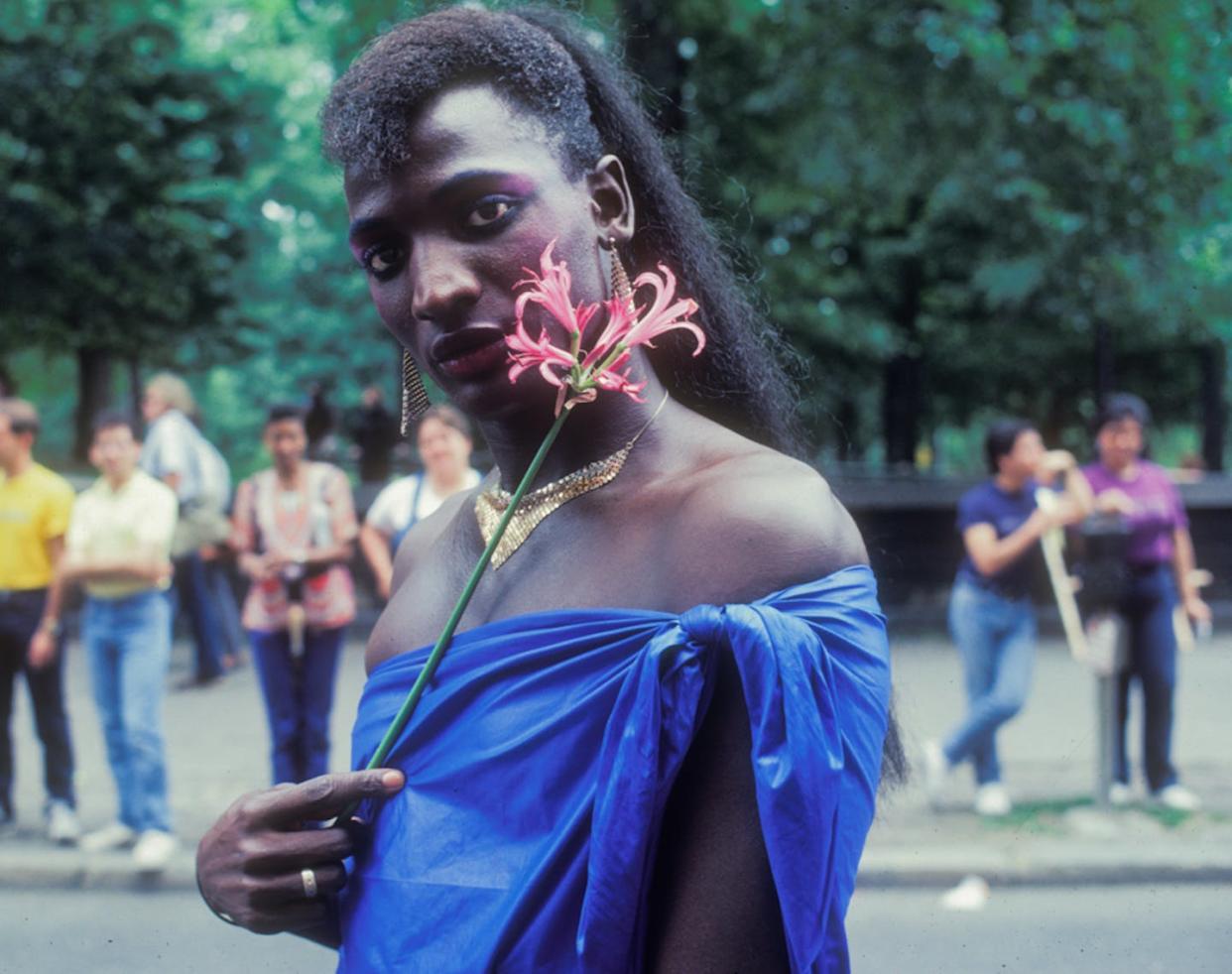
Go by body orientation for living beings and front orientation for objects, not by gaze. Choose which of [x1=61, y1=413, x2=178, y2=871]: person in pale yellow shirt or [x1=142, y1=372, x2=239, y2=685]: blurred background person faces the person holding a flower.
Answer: the person in pale yellow shirt

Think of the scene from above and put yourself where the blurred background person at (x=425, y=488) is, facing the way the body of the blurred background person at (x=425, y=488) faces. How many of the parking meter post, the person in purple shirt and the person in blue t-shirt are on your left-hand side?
3

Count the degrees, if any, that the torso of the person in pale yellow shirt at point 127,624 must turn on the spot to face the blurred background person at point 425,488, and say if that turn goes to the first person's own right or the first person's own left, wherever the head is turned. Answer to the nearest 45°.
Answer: approximately 90° to the first person's own left

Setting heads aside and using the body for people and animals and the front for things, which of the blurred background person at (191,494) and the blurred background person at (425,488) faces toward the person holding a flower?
the blurred background person at (425,488)

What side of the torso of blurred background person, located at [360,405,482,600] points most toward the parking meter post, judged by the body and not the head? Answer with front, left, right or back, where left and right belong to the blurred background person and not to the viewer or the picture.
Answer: left

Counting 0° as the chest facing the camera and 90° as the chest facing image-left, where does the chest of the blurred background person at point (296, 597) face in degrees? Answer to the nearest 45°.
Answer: approximately 0°

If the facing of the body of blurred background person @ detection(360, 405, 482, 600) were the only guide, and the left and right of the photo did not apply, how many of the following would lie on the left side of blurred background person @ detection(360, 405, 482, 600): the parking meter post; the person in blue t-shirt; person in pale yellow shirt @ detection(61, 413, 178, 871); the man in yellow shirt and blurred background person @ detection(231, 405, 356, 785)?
2

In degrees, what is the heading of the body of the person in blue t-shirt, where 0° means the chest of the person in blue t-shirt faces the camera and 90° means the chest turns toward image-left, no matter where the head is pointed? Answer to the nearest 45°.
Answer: approximately 315°

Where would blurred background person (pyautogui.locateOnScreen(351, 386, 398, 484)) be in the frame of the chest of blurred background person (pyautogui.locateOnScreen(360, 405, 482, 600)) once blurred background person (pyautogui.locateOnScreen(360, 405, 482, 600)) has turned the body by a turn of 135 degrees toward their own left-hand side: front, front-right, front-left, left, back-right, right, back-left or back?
front-left

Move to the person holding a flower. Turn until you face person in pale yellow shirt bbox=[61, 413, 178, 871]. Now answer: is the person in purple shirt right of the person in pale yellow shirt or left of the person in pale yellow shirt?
right

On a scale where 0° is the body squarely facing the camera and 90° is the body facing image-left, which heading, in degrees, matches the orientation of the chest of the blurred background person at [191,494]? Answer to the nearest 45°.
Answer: approximately 90°

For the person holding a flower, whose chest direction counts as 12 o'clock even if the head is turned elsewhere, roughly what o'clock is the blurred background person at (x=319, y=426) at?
The blurred background person is roughly at 4 o'clock from the person holding a flower.

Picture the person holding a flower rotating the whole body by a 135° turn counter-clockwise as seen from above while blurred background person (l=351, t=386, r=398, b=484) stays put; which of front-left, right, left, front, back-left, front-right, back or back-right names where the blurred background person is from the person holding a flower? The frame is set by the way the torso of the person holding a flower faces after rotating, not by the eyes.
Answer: left

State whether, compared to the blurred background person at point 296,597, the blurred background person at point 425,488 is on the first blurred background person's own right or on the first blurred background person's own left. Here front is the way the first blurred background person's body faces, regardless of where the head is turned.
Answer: on the first blurred background person's own left
